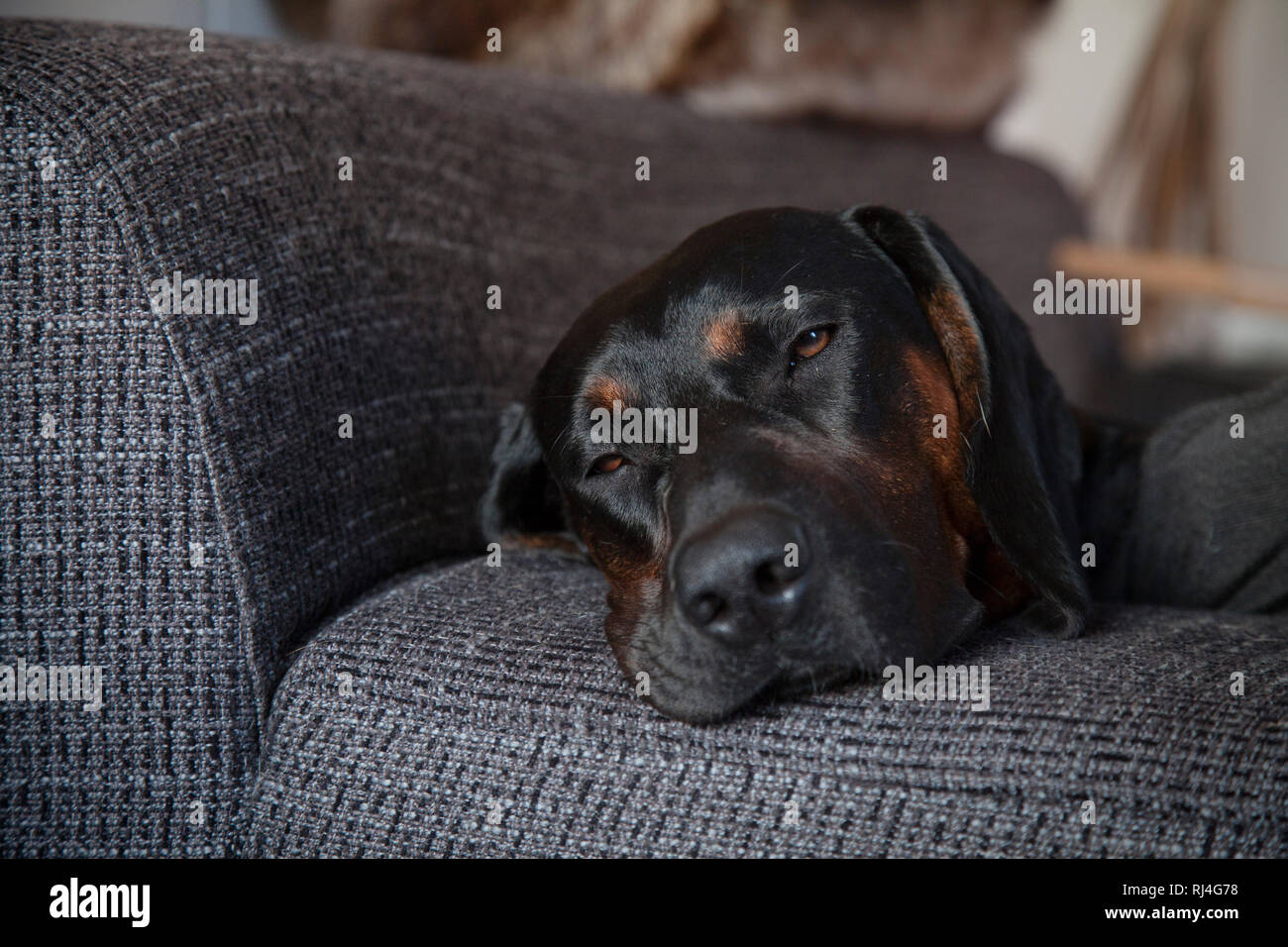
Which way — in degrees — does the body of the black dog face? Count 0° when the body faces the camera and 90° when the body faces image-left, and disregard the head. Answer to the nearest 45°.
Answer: approximately 45°

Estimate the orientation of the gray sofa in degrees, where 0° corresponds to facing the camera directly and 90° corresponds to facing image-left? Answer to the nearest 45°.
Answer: approximately 315°
